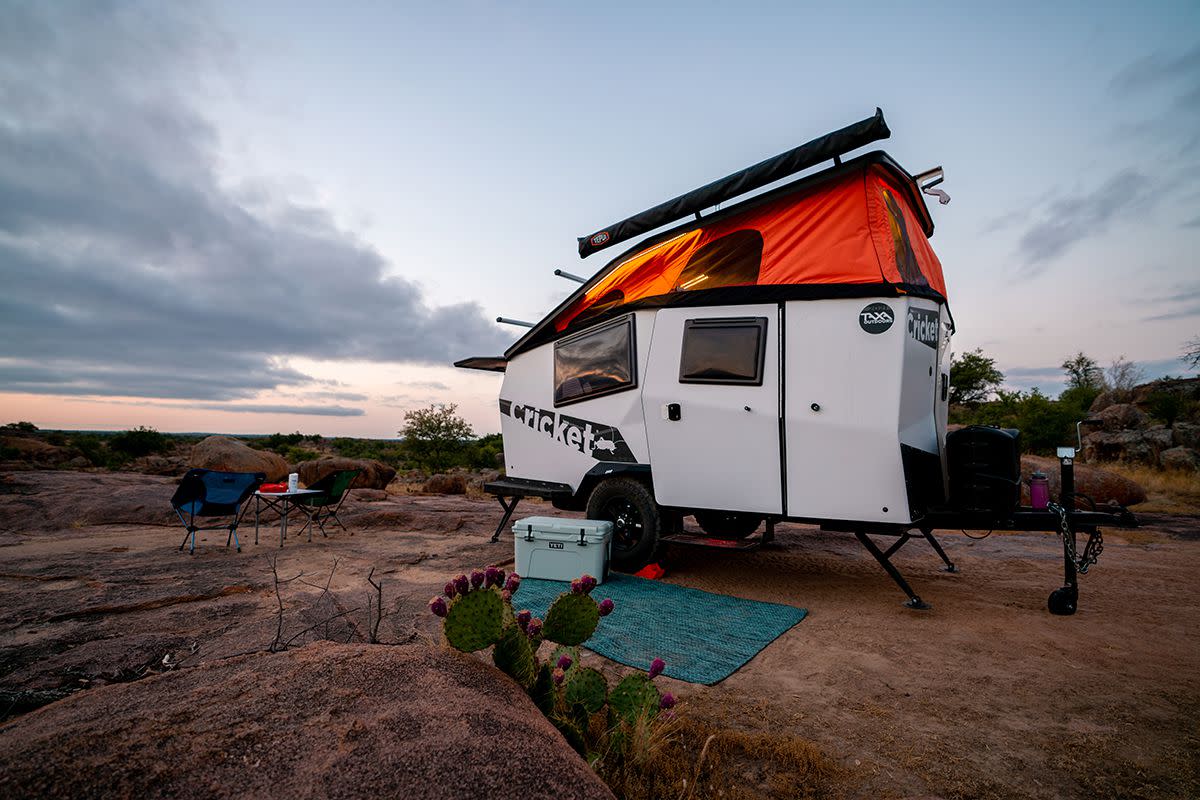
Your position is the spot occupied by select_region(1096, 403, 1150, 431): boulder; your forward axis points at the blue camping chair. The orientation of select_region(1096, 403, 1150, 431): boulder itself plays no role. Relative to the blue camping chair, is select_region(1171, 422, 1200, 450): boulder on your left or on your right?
left

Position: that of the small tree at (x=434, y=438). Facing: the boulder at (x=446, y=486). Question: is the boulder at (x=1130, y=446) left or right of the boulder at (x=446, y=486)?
left

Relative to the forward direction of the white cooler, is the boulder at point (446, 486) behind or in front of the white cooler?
behind

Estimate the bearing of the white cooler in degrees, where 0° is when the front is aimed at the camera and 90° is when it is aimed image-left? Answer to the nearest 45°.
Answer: approximately 0°

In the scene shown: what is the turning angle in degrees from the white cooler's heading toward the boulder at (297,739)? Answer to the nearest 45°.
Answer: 0° — it already faces it
